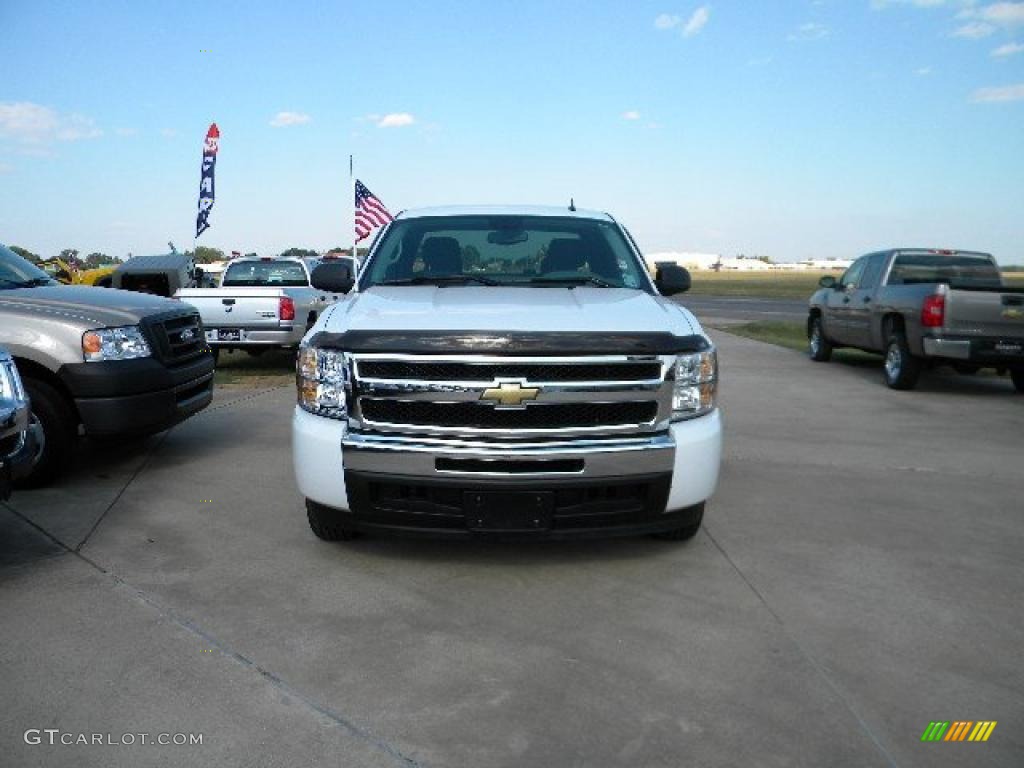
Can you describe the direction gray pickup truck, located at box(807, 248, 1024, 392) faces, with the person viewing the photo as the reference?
facing away from the viewer and to the left of the viewer

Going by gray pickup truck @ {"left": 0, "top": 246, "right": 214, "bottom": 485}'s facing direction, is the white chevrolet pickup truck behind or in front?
in front

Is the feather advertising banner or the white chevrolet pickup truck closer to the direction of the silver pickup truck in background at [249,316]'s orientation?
the feather advertising banner

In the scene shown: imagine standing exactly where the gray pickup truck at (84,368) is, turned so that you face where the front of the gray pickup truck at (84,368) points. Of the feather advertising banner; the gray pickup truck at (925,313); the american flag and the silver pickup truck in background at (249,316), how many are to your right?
0

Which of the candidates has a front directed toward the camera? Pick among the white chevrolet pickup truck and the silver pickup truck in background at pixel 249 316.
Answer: the white chevrolet pickup truck

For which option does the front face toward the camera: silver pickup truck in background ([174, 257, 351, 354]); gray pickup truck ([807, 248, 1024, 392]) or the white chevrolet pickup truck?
the white chevrolet pickup truck

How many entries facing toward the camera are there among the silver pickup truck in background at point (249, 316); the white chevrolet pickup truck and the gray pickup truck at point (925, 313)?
1

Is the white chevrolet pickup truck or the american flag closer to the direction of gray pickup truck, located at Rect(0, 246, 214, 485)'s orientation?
the white chevrolet pickup truck

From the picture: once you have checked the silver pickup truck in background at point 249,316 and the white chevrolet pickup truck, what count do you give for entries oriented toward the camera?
1

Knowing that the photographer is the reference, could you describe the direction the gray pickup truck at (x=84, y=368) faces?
facing the viewer and to the right of the viewer

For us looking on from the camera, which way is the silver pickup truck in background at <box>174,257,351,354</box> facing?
facing away from the viewer and to the right of the viewer

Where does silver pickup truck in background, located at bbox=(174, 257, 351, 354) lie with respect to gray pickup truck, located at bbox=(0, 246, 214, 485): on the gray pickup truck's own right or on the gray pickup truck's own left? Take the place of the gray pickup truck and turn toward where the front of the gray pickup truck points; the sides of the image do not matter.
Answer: on the gray pickup truck's own left

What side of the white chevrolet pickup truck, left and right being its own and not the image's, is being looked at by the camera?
front

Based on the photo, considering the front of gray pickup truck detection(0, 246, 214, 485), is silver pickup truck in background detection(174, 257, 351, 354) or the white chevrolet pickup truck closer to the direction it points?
the white chevrolet pickup truck

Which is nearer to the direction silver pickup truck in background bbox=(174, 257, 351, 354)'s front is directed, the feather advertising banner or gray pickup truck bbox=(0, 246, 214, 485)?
the feather advertising banner

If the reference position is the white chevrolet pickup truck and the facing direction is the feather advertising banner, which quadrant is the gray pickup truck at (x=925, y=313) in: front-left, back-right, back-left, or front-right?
front-right

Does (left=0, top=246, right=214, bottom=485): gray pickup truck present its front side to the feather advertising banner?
no

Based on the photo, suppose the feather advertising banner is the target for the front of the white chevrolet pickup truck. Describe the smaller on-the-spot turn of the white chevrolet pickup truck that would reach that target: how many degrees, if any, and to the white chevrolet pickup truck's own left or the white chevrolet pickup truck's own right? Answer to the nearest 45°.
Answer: approximately 135° to the white chevrolet pickup truck's own right
